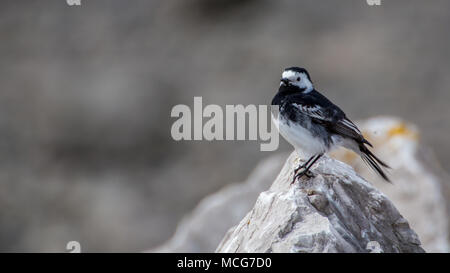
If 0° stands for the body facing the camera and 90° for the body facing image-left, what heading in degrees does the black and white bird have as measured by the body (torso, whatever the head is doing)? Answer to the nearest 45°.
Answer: approximately 45°

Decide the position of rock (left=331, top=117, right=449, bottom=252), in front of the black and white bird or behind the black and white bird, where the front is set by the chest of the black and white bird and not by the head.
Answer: behind

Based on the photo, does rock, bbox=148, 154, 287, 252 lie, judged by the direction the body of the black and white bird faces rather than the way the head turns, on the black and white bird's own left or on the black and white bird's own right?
on the black and white bird's own right
